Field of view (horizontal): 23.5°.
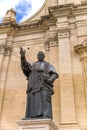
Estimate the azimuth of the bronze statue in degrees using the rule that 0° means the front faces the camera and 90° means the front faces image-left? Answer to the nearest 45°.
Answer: approximately 0°
